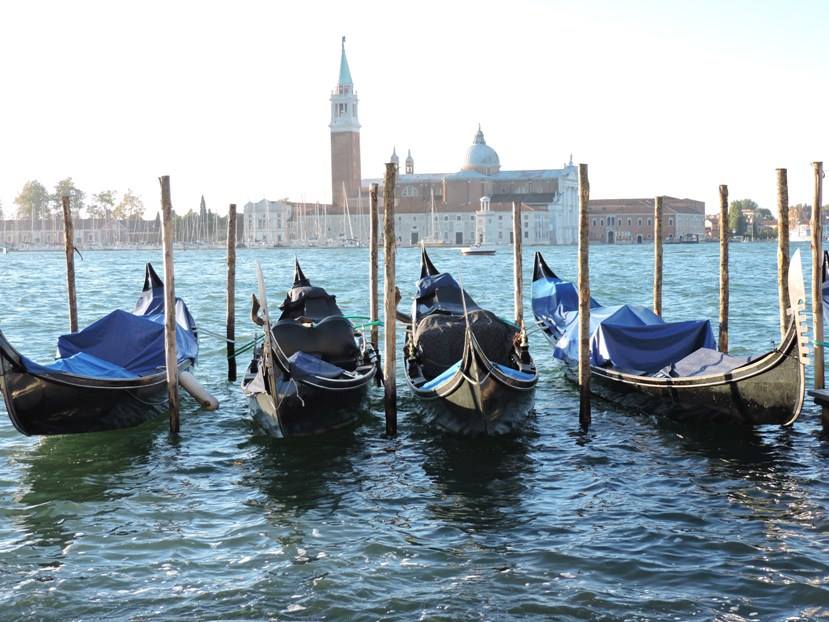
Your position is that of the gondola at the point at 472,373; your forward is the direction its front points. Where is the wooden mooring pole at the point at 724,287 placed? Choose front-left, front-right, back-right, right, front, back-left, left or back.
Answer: back-left

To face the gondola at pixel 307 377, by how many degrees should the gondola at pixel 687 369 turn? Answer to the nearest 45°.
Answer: approximately 135° to its right

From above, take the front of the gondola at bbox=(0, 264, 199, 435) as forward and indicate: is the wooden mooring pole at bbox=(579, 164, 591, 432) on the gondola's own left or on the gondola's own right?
on the gondola's own left

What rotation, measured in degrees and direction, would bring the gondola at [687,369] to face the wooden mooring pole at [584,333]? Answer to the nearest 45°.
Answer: approximately 135° to its right

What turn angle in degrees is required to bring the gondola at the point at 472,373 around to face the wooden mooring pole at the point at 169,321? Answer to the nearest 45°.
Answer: approximately 90° to its right

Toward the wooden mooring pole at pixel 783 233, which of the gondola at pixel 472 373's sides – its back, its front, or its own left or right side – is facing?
left

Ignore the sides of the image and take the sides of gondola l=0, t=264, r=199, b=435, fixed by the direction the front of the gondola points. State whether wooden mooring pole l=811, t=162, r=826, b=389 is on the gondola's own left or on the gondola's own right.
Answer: on the gondola's own left

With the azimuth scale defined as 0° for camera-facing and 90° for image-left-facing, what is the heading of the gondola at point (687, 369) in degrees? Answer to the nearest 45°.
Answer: approximately 315°

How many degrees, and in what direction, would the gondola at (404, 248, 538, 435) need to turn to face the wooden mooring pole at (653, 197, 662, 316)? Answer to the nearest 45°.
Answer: approximately 135° to its left
